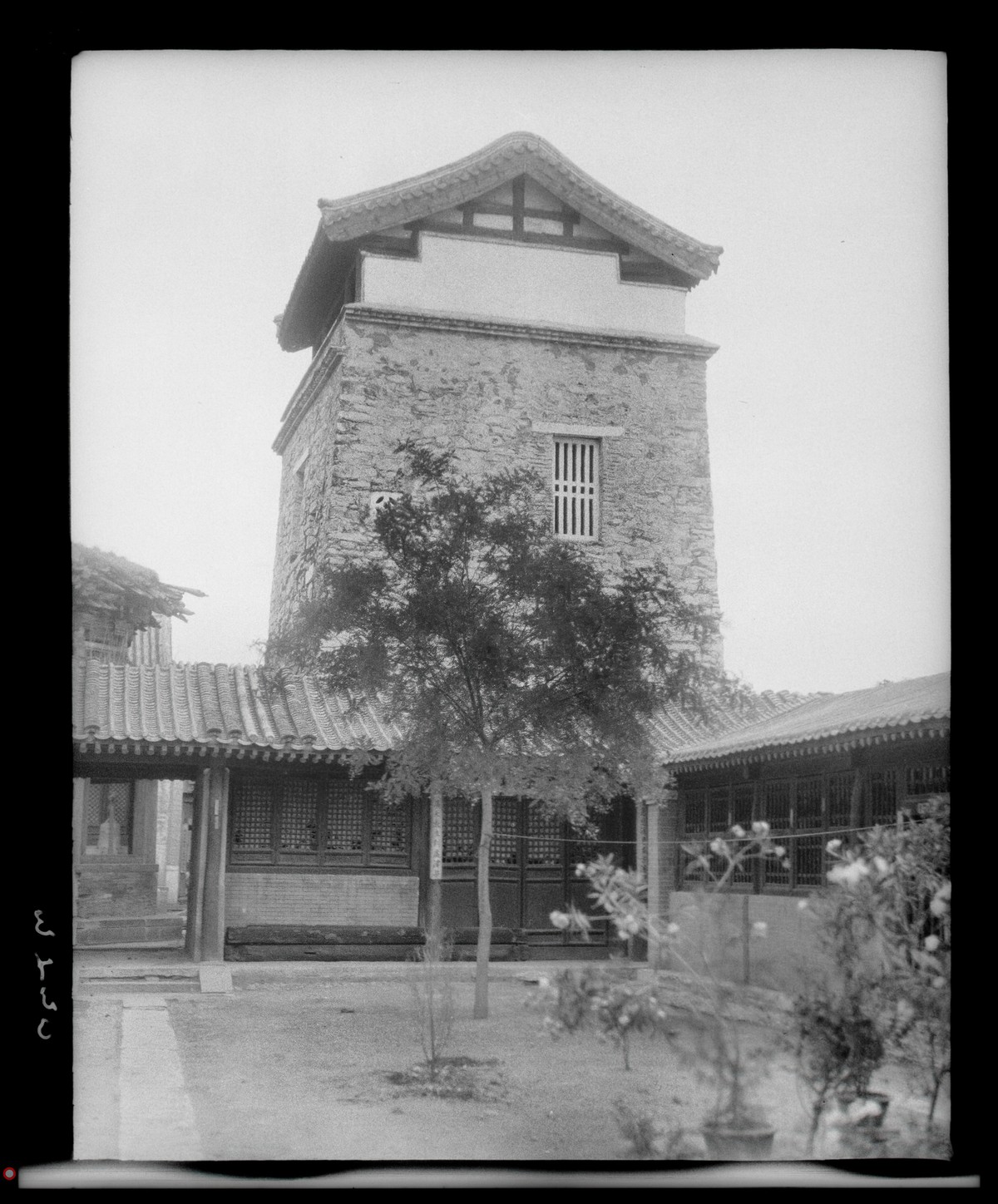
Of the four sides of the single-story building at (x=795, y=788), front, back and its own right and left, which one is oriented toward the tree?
front

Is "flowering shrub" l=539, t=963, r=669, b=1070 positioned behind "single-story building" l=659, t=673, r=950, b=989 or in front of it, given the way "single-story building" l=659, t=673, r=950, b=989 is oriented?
in front

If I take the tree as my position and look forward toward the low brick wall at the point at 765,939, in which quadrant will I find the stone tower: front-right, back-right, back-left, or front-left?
front-left

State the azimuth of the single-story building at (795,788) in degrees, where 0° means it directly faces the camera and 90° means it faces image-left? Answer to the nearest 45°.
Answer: approximately 45°

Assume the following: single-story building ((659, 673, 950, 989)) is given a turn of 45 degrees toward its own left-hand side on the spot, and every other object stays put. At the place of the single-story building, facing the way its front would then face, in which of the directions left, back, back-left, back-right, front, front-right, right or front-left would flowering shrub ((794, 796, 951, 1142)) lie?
front

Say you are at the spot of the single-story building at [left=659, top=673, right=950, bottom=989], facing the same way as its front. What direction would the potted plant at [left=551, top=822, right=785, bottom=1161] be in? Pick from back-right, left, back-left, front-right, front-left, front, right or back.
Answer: front-left
